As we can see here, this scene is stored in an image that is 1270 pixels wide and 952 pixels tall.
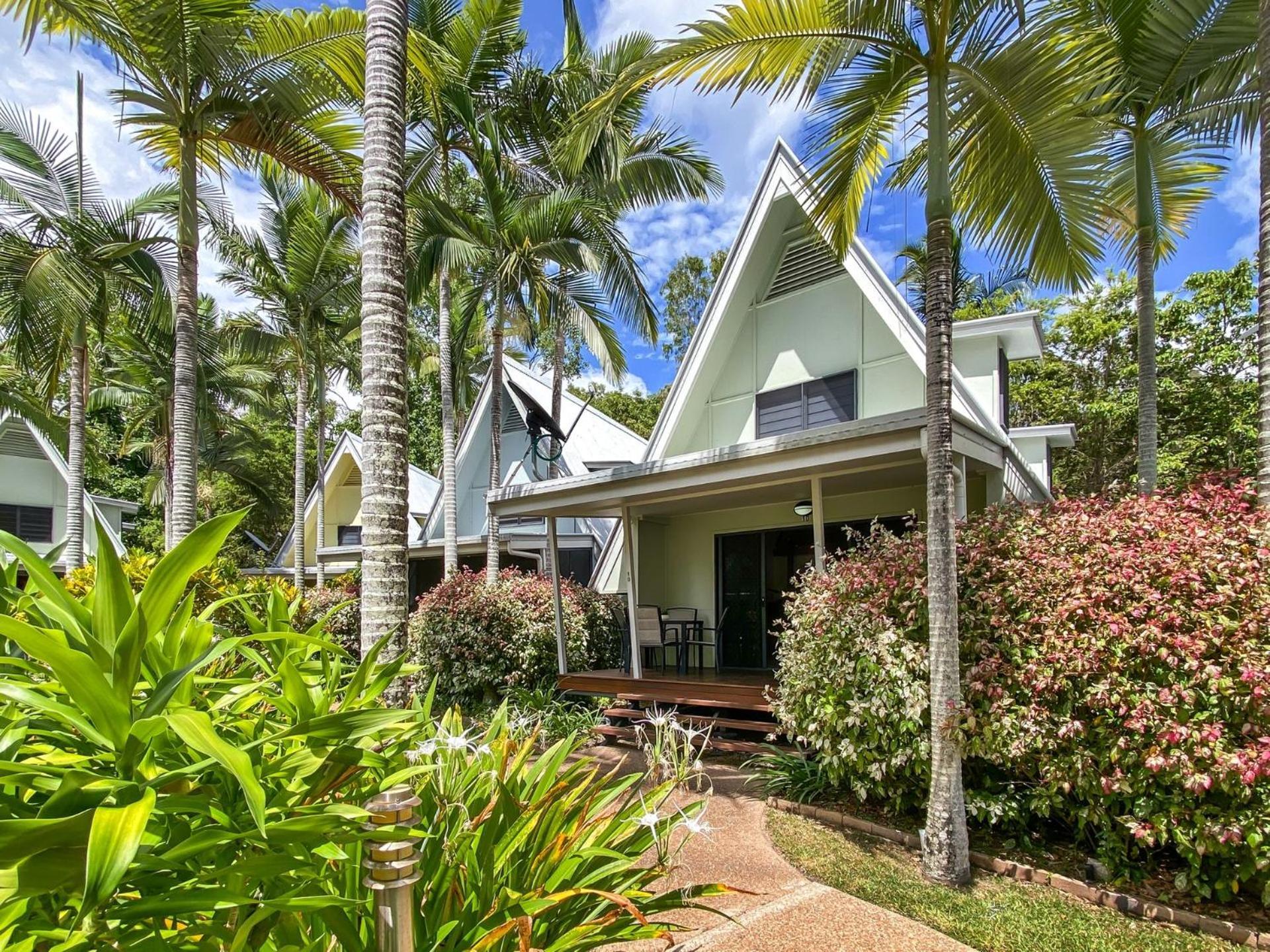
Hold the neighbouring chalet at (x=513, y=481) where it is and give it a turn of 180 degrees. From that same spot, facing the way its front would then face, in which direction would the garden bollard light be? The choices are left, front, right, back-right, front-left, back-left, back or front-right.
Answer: back-right

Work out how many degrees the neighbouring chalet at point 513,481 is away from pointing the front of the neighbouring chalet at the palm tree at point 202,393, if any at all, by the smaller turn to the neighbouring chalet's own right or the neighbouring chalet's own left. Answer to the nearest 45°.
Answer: approximately 90° to the neighbouring chalet's own right

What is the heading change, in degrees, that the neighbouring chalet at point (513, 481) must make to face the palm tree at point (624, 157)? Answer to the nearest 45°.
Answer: approximately 45° to its left

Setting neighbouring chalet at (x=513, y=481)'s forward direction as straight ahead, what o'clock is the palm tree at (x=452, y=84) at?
The palm tree is roughly at 11 o'clock from the neighbouring chalet.

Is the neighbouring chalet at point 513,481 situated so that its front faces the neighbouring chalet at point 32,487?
no

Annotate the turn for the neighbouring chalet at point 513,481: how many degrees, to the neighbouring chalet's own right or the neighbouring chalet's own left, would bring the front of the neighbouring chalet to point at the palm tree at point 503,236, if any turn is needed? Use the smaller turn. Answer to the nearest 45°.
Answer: approximately 45° to the neighbouring chalet's own left

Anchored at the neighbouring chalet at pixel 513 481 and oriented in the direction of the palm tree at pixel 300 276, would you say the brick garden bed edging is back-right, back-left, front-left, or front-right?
back-left

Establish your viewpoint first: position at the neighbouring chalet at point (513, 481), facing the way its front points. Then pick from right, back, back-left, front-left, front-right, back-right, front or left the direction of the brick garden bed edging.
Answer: front-left

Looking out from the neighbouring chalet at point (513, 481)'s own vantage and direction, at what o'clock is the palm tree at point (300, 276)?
The palm tree is roughly at 2 o'clock from the neighbouring chalet.

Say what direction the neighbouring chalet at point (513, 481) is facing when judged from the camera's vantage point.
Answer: facing the viewer and to the left of the viewer

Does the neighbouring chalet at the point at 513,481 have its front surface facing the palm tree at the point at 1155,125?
no

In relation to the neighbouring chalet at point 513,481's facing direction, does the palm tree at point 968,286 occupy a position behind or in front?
behind
